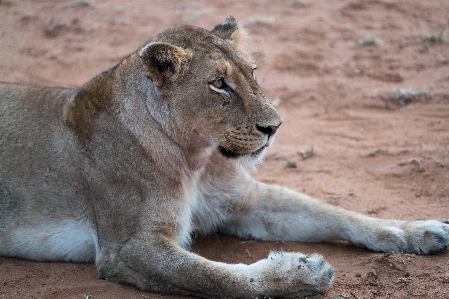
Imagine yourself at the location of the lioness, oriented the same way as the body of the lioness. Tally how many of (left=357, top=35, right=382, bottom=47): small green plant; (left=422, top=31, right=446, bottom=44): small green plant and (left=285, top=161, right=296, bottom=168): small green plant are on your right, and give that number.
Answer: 0

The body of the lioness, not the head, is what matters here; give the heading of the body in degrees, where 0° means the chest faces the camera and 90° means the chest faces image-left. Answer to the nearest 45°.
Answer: approximately 270°

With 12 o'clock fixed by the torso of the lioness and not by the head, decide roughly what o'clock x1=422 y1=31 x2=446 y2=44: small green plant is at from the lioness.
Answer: The small green plant is roughly at 10 o'clock from the lioness.

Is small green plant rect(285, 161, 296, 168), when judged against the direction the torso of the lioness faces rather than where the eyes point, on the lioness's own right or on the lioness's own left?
on the lioness's own left

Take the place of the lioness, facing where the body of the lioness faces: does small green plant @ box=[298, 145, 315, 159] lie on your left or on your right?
on your left

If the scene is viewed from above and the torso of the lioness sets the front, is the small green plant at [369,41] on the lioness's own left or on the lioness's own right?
on the lioness's own left

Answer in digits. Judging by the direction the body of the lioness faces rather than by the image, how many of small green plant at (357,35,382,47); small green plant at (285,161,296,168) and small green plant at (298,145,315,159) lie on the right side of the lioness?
0
